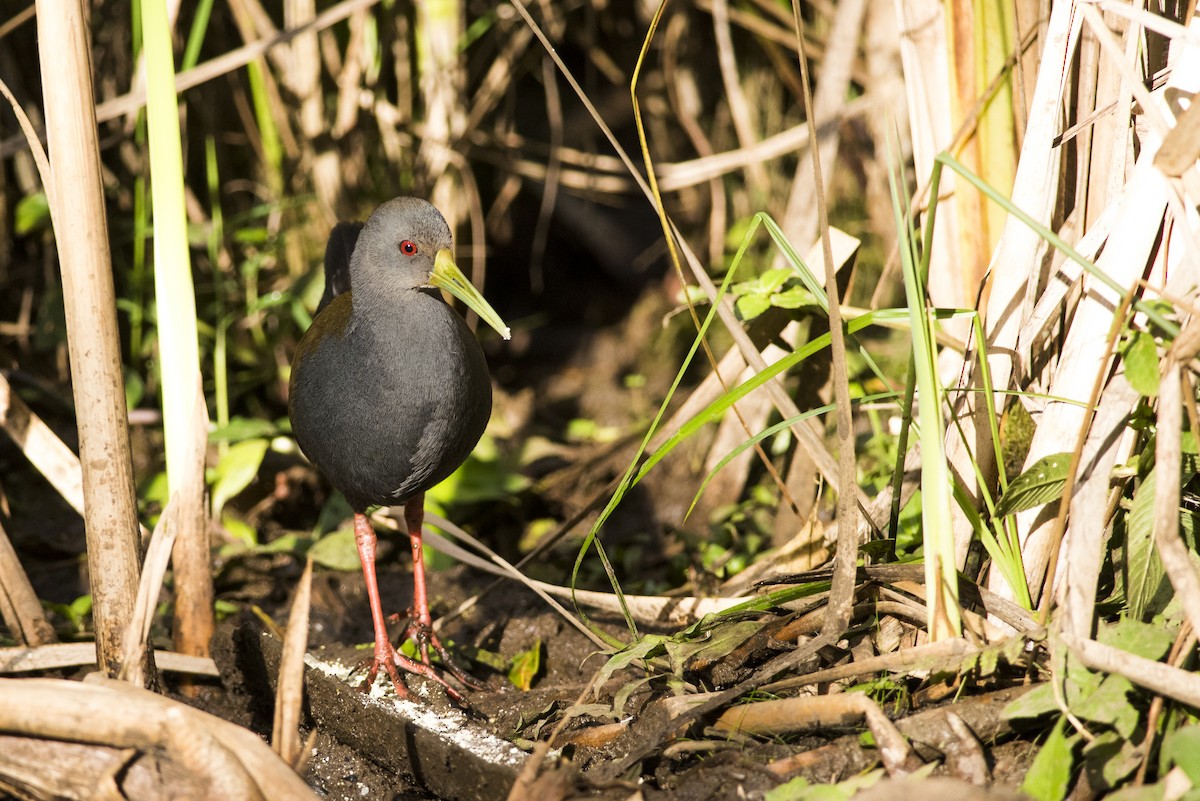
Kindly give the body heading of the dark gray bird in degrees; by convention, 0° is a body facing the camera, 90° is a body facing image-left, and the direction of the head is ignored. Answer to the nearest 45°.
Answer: approximately 315°

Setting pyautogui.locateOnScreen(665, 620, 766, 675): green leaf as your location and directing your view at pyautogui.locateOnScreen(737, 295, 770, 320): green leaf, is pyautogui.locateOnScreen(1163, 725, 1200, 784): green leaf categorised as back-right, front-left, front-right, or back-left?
back-right

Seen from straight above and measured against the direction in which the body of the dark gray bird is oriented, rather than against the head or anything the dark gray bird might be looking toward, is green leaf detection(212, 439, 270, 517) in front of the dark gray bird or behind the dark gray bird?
behind

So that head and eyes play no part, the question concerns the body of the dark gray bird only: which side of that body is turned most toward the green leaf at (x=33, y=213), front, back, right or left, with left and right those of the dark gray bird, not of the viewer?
back
